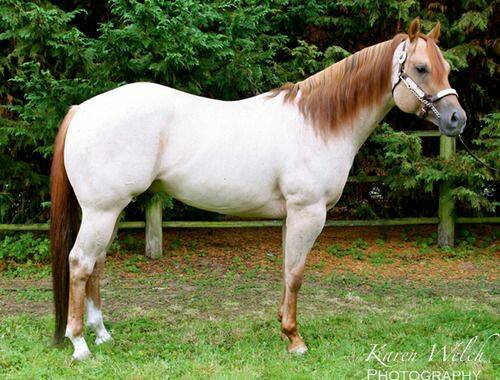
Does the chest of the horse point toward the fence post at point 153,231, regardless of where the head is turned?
no

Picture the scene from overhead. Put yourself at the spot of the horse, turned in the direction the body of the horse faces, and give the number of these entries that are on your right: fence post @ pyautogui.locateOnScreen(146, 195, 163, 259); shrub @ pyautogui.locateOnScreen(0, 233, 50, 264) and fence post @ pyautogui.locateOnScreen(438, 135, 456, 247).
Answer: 0

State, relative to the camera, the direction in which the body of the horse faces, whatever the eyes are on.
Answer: to the viewer's right

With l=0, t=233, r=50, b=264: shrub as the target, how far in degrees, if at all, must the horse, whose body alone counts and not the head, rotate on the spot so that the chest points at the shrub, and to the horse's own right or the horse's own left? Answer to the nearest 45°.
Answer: approximately 135° to the horse's own left

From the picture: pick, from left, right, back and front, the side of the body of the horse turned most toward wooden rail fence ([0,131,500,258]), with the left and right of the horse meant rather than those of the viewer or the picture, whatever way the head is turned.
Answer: left

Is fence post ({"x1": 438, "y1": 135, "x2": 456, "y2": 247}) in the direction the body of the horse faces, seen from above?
no

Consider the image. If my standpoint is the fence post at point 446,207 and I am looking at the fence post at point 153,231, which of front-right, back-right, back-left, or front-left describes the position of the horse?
front-left
